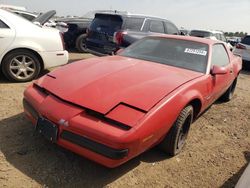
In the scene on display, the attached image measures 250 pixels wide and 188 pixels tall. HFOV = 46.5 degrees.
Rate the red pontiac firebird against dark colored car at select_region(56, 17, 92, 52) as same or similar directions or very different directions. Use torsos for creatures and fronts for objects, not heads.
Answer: same or similar directions

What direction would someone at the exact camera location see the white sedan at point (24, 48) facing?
facing to the left of the viewer

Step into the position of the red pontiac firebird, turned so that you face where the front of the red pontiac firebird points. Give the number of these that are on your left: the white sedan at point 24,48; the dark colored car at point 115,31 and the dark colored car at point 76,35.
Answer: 0

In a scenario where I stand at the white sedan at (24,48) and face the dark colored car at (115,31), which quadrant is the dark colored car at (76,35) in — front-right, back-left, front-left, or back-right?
front-left

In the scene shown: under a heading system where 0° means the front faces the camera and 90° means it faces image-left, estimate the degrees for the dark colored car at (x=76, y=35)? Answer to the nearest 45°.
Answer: approximately 45°

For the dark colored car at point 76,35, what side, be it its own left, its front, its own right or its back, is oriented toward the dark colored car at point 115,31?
left

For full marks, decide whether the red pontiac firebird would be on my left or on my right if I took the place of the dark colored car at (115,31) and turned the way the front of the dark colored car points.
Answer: on my right

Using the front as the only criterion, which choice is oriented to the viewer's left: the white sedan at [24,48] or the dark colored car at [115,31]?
the white sedan

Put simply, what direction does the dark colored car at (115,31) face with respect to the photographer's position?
facing away from the viewer and to the right of the viewer

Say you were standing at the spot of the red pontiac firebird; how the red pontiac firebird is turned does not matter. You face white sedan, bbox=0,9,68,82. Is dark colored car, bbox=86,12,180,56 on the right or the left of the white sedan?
right

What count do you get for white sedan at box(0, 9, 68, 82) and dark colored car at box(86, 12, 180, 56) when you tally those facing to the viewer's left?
1

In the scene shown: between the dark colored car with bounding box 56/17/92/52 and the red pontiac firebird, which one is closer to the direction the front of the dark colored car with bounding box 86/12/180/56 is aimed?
the dark colored car

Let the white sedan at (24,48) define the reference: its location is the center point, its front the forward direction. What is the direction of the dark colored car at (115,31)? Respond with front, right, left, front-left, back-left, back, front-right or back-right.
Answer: back-right

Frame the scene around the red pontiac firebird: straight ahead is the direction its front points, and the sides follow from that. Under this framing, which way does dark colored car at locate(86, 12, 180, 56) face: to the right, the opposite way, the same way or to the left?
the opposite way

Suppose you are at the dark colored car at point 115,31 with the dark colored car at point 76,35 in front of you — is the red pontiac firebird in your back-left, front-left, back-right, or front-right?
back-left
